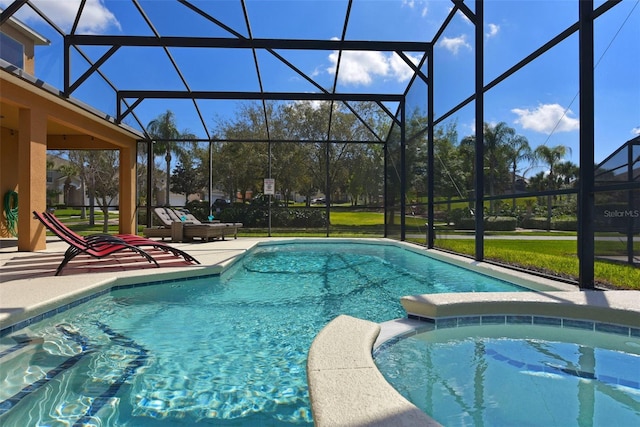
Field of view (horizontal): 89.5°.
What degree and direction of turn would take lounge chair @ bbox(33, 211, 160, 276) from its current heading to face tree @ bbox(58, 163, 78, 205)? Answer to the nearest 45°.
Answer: approximately 90° to its left

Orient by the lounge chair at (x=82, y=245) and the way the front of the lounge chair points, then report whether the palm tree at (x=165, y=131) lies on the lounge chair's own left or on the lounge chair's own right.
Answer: on the lounge chair's own left

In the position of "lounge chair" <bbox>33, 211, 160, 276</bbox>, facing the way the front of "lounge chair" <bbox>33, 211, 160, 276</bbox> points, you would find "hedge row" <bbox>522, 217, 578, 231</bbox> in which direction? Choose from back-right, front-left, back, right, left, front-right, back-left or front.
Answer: front

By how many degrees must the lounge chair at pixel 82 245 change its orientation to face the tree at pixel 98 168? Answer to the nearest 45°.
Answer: approximately 90° to its left

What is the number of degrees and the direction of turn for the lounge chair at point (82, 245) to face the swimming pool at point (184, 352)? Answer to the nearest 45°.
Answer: approximately 90° to its right

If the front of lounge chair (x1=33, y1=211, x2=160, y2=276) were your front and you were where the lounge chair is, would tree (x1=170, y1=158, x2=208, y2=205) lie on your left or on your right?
on your left

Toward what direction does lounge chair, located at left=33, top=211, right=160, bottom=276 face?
to the viewer's right

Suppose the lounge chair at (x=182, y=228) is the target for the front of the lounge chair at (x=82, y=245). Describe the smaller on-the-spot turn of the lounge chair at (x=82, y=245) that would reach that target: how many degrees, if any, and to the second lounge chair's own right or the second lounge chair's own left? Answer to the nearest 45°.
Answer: approximately 45° to the second lounge chair's own left

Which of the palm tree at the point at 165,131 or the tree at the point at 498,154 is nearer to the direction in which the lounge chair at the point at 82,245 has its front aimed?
the tree

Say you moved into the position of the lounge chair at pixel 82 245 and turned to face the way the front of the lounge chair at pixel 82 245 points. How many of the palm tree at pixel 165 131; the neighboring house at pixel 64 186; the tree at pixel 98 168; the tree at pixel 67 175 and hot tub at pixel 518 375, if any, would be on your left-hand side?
4

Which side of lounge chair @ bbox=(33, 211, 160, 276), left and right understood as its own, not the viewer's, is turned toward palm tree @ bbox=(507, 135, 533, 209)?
front

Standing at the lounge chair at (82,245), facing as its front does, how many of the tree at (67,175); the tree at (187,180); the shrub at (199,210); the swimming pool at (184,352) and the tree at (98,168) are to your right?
1

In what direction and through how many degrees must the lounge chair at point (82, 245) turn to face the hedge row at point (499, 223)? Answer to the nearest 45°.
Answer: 0° — it already faces it

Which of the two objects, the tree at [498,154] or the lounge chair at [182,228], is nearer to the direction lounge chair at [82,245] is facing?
the tree

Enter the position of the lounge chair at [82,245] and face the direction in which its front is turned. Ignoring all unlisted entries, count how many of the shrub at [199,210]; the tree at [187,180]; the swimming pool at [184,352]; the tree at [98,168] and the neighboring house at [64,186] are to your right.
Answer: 1
